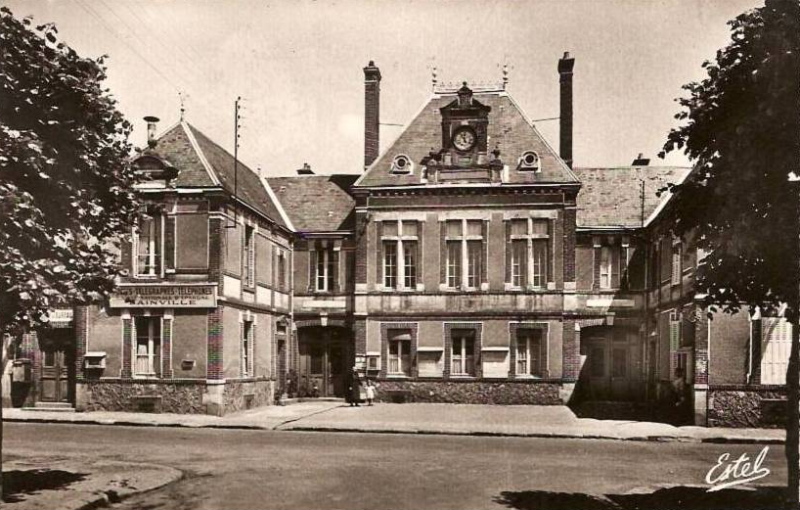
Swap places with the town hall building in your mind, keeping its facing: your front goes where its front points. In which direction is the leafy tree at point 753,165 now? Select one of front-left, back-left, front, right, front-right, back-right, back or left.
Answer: front

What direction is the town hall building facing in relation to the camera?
toward the camera

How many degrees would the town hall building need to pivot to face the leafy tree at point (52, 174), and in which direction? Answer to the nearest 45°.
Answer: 0° — it already faces it
